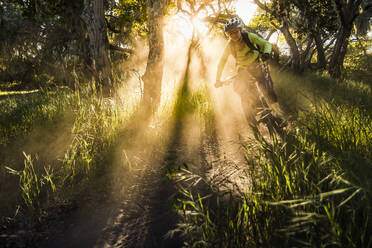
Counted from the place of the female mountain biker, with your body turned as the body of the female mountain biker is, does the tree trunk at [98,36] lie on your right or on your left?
on your right

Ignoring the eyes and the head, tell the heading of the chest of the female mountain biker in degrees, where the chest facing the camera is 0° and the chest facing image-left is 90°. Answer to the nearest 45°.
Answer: approximately 45°

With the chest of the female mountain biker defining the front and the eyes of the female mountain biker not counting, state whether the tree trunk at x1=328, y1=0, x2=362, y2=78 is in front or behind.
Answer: behind
